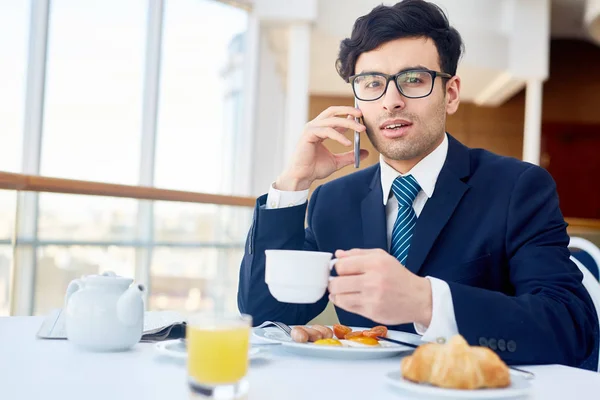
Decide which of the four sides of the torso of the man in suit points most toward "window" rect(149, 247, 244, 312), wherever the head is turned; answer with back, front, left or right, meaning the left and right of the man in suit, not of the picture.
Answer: right

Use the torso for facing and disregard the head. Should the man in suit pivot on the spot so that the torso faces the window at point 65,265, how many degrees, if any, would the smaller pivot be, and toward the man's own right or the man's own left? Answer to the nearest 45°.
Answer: approximately 90° to the man's own right

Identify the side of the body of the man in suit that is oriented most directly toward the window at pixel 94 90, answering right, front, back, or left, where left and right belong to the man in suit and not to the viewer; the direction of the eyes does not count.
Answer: right

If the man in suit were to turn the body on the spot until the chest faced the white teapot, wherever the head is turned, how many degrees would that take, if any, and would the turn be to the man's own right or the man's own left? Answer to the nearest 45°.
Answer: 0° — they already face it

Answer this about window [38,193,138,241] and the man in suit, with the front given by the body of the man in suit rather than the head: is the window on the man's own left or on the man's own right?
on the man's own right

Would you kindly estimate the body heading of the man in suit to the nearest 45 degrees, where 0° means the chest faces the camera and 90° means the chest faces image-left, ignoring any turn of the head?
approximately 45°
